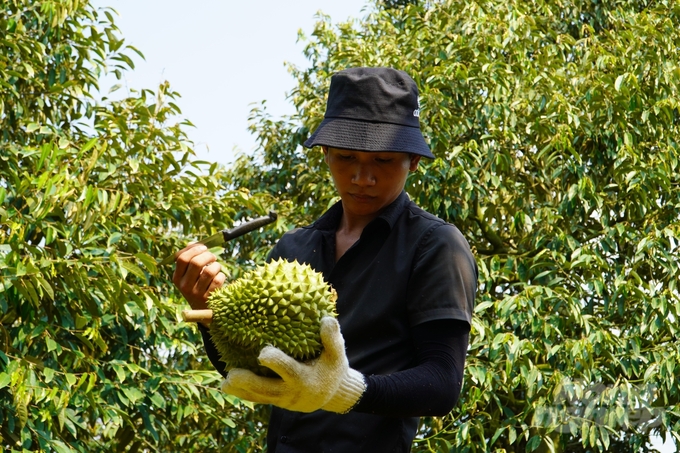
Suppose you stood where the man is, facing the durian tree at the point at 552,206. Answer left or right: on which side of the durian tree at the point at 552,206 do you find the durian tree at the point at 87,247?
left

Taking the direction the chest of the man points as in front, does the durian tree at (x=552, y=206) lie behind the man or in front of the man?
behind

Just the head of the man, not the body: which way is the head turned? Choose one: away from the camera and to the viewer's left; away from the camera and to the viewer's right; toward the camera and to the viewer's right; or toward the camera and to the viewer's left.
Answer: toward the camera and to the viewer's left

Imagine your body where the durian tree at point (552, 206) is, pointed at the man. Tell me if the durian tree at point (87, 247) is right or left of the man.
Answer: right

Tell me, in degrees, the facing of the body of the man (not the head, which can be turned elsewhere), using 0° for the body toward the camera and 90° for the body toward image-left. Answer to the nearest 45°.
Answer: approximately 45°

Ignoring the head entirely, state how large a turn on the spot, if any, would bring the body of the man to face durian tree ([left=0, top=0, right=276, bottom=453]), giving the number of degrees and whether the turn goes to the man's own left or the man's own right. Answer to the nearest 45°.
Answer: approximately 90° to the man's own right
